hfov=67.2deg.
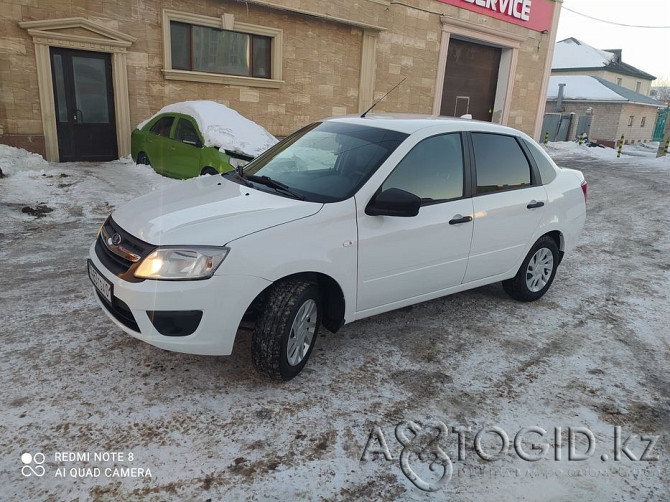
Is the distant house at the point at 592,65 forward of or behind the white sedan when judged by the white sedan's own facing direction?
behind

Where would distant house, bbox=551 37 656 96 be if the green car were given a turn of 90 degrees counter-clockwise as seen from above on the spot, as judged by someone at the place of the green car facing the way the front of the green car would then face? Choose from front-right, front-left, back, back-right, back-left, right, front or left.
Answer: front

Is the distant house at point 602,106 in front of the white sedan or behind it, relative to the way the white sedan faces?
behind

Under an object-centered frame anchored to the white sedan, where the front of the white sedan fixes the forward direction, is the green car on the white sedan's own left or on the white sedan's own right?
on the white sedan's own right

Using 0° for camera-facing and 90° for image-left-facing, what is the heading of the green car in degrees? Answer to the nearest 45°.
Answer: approximately 315°

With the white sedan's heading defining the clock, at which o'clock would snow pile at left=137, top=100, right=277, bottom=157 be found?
The snow pile is roughly at 4 o'clock from the white sedan.

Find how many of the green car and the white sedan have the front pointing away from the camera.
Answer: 0

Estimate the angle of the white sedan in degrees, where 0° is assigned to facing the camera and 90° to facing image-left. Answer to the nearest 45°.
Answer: approximately 45°

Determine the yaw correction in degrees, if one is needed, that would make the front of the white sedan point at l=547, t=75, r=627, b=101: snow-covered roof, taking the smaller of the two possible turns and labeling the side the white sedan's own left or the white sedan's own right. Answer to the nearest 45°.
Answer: approximately 180°

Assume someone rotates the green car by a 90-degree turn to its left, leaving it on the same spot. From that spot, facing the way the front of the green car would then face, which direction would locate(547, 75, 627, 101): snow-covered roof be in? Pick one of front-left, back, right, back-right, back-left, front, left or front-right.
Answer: front

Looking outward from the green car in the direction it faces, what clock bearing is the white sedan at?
The white sedan is roughly at 1 o'clock from the green car.
